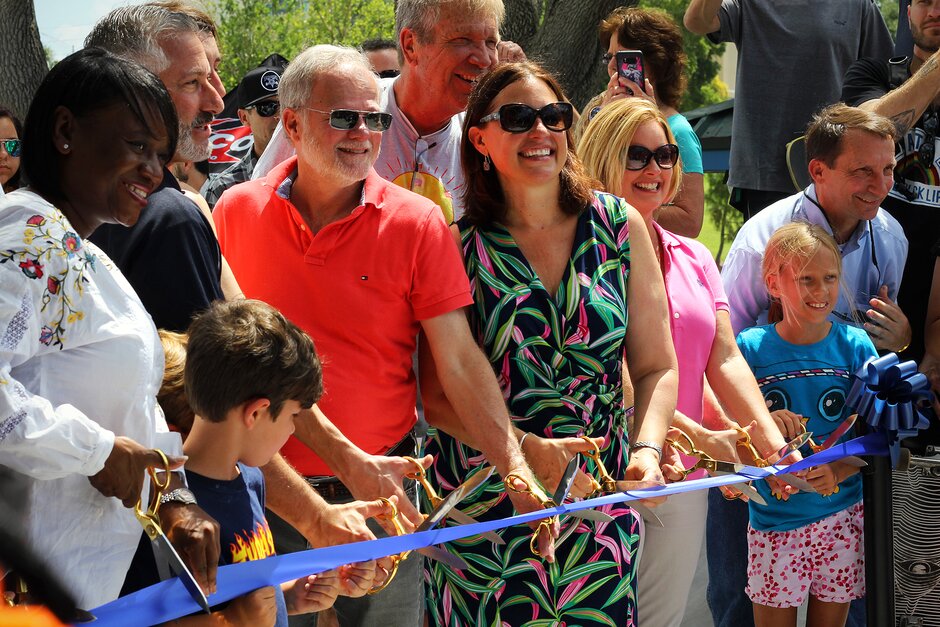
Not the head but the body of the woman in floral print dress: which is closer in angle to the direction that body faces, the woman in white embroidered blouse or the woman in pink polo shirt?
the woman in white embroidered blouse

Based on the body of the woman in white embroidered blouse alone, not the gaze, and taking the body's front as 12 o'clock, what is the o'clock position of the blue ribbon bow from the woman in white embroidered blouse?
The blue ribbon bow is roughly at 10 o'clock from the woman in white embroidered blouse.

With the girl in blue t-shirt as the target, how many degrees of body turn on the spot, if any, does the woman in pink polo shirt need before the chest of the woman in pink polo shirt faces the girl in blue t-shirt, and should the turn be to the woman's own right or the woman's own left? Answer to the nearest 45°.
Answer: approximately 90° to the woman's own left

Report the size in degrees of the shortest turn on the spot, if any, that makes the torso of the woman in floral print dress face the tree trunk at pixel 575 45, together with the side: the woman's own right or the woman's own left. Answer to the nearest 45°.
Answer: approximately 180°

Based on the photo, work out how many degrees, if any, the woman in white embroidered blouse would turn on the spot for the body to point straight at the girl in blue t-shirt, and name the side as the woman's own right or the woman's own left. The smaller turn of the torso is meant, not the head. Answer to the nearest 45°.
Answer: approximately 45° to the woman's own left

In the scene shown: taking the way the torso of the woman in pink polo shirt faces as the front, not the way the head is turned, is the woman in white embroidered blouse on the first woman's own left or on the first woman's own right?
on the first woman's own right

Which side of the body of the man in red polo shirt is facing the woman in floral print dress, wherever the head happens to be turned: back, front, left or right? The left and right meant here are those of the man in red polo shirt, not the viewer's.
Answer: left

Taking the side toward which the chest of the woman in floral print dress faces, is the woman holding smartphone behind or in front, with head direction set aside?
behind

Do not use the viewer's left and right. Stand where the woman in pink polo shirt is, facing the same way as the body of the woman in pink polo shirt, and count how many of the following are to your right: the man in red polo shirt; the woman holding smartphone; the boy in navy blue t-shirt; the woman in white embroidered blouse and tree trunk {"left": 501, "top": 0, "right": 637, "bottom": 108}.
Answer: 3

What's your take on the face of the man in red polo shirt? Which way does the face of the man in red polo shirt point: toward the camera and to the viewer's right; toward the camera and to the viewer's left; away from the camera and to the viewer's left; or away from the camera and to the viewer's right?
toward the camera and to the viewer's right

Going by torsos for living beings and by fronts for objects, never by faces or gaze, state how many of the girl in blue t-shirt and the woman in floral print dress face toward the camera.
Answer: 2

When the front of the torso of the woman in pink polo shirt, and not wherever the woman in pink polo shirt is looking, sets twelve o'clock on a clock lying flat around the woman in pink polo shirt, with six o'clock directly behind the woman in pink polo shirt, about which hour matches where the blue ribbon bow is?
The blue ribbon bow is roughly at 10 o'clock from the woman in pink polo shirt.

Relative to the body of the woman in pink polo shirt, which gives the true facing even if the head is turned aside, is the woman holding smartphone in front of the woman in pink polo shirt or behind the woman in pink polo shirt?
behind

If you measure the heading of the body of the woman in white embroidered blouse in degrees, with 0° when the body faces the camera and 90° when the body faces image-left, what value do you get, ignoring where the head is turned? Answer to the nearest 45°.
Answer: approximately 315°

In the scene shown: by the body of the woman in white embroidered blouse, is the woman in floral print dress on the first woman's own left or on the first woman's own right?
on the first woman's own left
